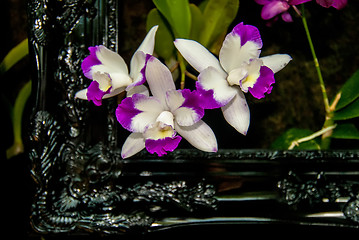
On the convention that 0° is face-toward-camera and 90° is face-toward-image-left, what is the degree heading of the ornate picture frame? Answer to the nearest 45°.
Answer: approximately 0°
